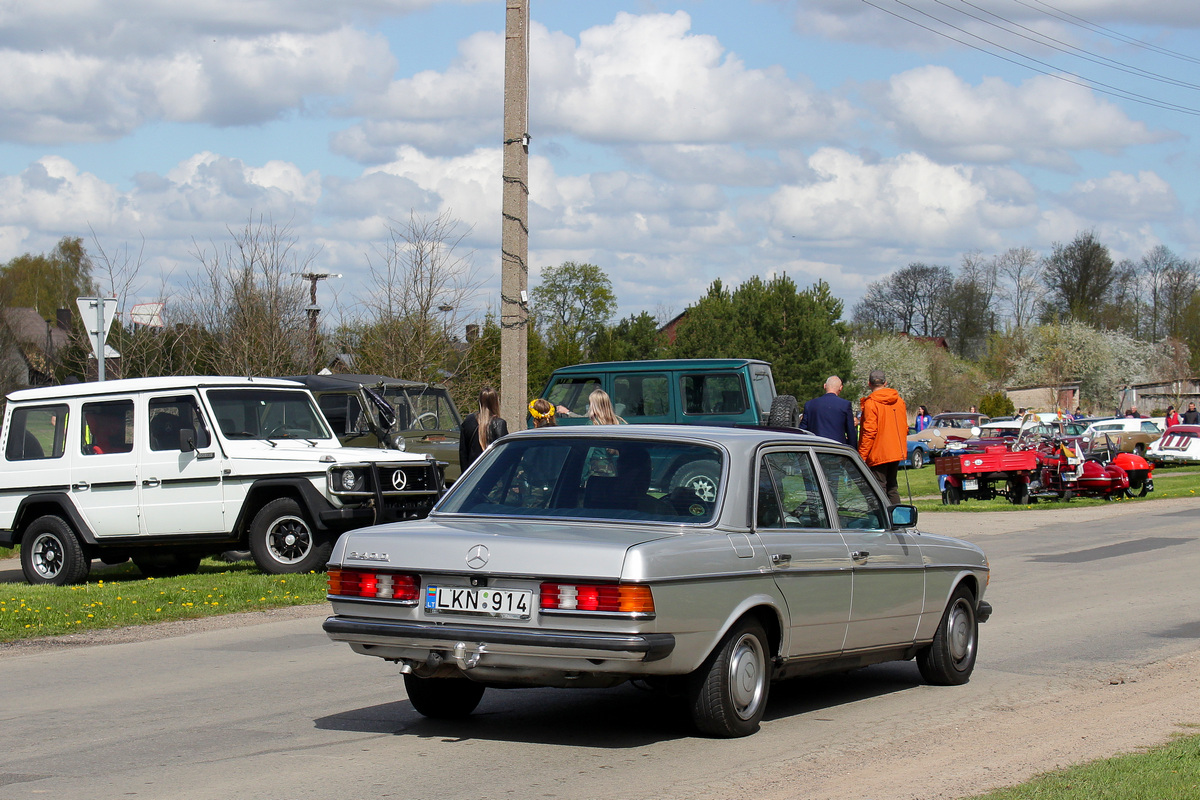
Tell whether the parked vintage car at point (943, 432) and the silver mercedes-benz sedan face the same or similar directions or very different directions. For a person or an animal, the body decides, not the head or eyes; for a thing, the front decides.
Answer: very different directions

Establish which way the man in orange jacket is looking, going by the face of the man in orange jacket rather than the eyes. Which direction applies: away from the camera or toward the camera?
away from the camera

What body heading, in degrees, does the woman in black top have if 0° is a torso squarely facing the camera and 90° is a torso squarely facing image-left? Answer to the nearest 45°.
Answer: approximately 180°

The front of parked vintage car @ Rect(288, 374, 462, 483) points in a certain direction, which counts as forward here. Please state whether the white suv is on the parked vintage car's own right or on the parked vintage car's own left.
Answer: on the parked vintage car's own right

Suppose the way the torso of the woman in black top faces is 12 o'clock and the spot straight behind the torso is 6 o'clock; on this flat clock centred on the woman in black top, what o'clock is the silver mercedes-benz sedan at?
The silver mercedes-benz sedan is roughly at 6 o'clock from the woman in black top.

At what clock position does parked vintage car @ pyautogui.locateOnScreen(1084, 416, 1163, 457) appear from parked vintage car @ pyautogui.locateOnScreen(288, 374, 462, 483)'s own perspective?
parked vintage car @ pyautogui.locateOnScreen(1084, 416, 1163, 457) is roughly at 9 o'clock from parked vintage car @ pyautogui.locateOnScreen(288, 374, 462, 483).

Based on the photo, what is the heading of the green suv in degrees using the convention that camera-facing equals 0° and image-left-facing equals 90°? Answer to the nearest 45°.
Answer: approximately 90°

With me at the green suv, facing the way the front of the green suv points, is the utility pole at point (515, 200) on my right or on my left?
on my left

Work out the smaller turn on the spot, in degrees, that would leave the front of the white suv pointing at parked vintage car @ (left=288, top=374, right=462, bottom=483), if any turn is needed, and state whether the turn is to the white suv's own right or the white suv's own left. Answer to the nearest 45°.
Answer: approximately 90° to the white suv's own left

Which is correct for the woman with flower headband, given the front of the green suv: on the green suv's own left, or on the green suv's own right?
on the green suv's own left

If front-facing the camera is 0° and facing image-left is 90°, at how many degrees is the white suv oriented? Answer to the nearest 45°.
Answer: approximately 315°

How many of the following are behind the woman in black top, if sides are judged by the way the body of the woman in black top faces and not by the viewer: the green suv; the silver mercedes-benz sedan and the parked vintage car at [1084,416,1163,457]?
1

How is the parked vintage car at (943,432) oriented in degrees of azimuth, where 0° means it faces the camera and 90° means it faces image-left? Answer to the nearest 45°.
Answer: approximately 45°

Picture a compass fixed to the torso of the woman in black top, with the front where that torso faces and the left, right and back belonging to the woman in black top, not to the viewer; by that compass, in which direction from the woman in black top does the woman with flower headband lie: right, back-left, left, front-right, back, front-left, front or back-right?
front-right

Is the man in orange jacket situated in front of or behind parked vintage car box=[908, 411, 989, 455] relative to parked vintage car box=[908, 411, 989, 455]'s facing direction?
in front
